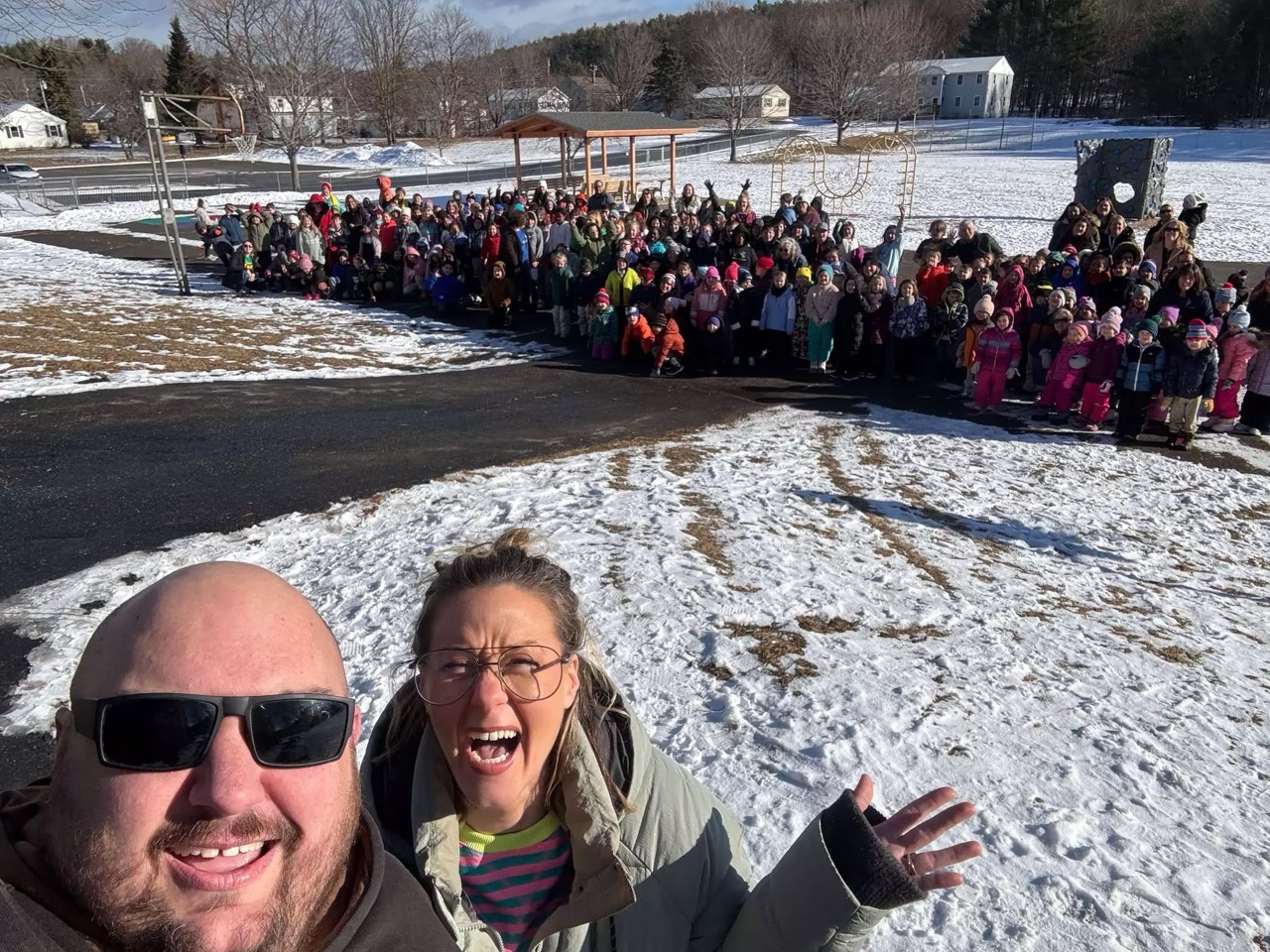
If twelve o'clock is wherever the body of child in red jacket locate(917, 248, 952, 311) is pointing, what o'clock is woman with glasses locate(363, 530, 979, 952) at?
The woman with glasses is roughly at 12 o'clock from the child in red jacket.

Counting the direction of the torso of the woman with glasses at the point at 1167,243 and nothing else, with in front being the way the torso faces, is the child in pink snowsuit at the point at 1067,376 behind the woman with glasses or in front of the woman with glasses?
in front

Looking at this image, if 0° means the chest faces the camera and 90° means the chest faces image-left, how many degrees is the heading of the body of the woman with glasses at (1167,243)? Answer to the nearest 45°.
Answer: approximately 0°

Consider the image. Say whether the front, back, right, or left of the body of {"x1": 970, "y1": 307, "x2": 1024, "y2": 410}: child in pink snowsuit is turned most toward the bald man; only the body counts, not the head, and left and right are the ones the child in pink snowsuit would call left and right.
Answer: front

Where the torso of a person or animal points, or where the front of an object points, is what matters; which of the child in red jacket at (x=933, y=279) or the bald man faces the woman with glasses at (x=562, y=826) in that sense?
the child in red jacket

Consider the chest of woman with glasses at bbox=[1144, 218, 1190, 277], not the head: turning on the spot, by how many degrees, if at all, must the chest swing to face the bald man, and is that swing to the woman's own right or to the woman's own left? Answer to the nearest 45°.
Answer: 0° — they already face them

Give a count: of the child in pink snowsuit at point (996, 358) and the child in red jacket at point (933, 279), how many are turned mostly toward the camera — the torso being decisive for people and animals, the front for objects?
2

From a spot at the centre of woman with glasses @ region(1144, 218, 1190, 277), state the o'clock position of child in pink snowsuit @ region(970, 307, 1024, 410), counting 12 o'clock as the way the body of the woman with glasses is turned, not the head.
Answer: The child in pink snowsuit is roughly at 1 o'clock from the woman with glasses.

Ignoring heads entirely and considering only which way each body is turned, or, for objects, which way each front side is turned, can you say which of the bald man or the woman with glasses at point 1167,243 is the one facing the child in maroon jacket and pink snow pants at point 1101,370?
the woman with glasses

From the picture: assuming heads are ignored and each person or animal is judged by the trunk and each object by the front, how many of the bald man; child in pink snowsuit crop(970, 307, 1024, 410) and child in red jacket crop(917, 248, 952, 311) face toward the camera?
3

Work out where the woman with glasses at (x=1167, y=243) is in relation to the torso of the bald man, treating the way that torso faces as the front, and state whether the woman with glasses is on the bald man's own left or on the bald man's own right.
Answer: on the bald man's own left

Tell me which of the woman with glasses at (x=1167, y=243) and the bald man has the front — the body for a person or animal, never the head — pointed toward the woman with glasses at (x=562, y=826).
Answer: the woman with glasses at (x=1167, y=243)

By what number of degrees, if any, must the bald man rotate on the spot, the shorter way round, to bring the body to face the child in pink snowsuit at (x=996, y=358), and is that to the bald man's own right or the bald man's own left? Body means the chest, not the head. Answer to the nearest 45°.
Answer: approximately 135° to the bald man's own left
